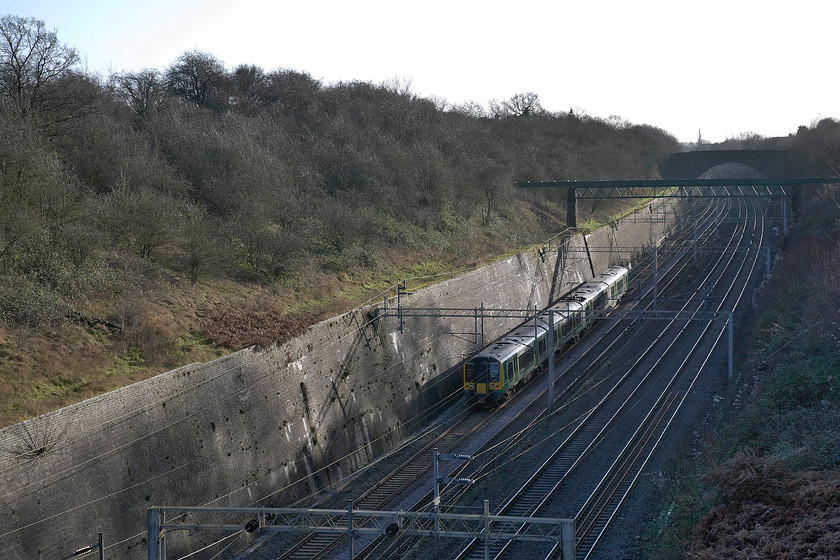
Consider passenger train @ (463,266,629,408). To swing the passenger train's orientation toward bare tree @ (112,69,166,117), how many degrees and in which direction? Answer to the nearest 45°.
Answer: approximately 90° to its right

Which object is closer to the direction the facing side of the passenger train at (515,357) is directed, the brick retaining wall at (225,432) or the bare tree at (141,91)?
the brick retaining wall

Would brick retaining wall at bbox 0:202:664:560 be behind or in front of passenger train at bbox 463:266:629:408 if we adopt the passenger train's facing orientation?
in front
